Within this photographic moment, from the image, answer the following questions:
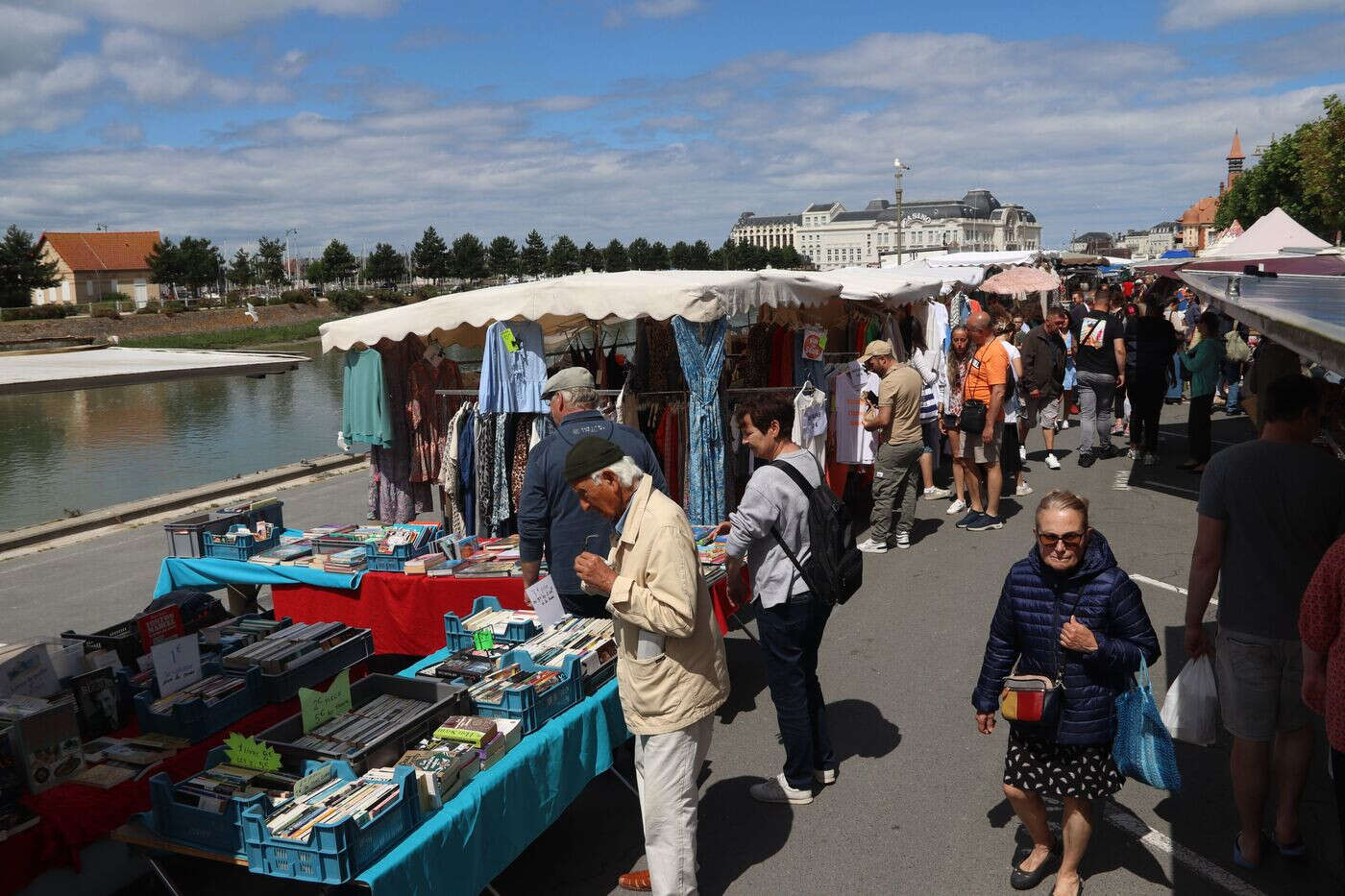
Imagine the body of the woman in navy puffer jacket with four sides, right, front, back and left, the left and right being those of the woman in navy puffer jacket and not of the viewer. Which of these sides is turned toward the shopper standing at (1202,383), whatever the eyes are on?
back

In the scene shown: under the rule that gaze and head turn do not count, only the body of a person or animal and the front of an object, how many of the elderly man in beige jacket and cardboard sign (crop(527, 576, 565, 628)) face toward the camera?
1

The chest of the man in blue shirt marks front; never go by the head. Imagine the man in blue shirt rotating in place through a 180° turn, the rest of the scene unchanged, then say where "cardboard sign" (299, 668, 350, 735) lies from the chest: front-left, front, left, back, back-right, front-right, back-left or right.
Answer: right

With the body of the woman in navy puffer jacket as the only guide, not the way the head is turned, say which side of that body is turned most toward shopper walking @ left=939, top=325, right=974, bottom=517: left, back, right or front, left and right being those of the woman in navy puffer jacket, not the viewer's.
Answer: back

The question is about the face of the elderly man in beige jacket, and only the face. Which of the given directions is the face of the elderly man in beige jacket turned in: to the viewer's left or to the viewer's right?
to the viewer's left

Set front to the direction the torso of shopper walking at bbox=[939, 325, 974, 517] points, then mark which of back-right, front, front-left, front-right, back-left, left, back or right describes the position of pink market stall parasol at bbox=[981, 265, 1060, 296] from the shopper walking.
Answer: back

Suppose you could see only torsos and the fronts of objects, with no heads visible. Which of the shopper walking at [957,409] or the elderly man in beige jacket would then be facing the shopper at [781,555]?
the shopper walking at [957,409]

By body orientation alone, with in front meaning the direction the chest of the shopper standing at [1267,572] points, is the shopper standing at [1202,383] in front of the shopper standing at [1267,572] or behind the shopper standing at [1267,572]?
in front

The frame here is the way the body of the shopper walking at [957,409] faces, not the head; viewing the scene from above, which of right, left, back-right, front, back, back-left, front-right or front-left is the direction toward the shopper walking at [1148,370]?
back-left

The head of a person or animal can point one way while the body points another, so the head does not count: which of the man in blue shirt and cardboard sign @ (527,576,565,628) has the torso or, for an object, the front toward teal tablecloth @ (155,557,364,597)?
the man in blue shirt

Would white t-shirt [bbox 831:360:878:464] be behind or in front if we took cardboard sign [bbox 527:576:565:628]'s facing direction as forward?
behind

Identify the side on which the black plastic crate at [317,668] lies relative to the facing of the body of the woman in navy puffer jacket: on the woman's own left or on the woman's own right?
on the woman's own right

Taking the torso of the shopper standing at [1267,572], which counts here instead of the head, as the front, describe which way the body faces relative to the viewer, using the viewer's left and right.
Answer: facing away from the viewer

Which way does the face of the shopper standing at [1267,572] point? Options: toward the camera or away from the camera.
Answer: away from the camera
